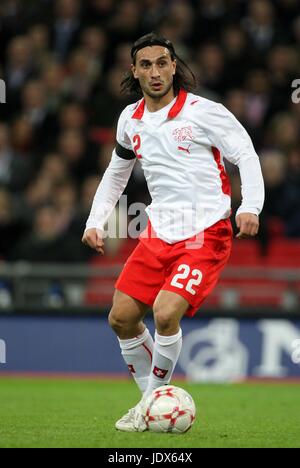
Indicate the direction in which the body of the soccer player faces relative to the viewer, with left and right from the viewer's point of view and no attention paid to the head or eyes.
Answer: facing the viewer and to the left of the viewer
